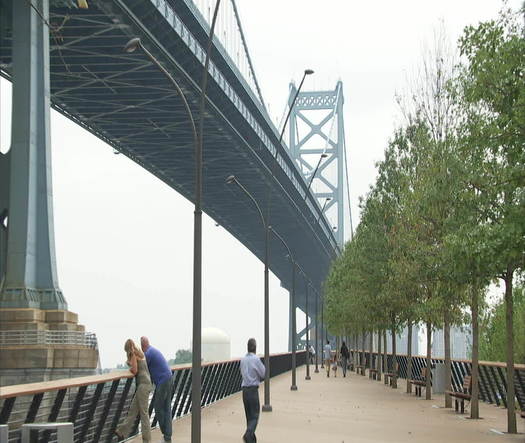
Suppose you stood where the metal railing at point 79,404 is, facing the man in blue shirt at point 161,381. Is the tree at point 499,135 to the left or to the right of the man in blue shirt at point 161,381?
right

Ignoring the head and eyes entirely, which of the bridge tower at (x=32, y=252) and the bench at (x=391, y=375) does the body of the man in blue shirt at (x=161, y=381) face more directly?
the bridge tower

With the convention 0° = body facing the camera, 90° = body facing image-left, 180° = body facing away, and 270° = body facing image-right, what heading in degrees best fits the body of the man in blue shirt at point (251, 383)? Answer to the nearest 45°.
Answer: approximately 225°

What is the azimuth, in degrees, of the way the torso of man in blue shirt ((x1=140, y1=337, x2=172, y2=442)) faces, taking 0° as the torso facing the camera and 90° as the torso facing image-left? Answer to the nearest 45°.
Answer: approximately 90°

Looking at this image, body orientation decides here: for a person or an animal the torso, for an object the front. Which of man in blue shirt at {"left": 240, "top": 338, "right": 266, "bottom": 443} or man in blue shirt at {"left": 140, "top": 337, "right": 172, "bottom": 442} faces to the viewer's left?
man in blue shirt at {"left": 140, "top": 337, "right": 172, "bottom": 442}

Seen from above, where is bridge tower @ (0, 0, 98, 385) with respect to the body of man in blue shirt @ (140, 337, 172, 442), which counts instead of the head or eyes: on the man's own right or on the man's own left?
on the man's own right

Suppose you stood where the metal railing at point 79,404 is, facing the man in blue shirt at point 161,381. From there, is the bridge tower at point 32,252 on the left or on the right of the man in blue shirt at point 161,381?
left

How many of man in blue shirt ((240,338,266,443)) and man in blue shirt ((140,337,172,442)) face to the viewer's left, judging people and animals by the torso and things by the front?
1

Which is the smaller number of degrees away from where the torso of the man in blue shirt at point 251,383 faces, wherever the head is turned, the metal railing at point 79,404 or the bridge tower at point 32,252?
the bridge tower

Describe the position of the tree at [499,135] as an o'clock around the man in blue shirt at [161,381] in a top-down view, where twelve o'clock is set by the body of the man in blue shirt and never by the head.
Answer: The tree is roughly at 6 o'clock from the man in blue shirt.

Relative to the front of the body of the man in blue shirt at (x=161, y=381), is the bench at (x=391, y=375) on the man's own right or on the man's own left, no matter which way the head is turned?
on the man's own right
